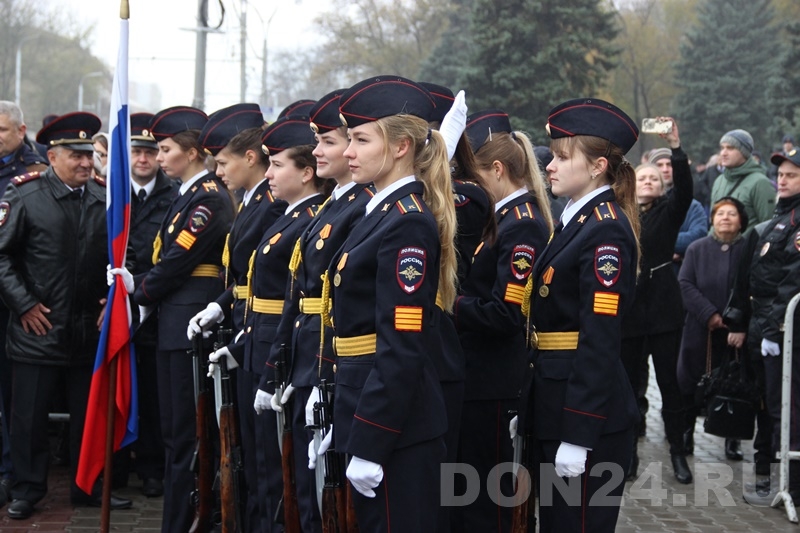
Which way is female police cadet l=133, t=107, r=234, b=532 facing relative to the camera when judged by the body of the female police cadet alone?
to the viewer's left

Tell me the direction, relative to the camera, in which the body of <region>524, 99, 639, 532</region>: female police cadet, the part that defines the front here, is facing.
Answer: to the viewer's left

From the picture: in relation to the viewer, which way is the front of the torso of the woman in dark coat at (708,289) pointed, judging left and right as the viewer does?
facing the viewer

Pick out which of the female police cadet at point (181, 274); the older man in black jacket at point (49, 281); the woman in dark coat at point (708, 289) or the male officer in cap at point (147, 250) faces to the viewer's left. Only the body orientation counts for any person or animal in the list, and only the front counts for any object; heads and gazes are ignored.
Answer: the female police cadet

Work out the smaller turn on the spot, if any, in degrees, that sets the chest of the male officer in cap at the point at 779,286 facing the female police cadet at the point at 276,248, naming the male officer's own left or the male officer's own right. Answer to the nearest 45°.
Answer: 0° — they already face them

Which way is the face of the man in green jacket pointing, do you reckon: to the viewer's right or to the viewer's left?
to the viewer's left

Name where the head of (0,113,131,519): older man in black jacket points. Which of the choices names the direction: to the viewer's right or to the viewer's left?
to the viewer's right

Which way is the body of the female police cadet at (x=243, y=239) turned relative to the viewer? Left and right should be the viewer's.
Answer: facing to the left of the viewer

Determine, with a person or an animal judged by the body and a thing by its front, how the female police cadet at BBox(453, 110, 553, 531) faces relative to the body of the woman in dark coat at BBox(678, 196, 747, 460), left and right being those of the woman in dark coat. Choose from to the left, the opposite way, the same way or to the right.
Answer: to the right

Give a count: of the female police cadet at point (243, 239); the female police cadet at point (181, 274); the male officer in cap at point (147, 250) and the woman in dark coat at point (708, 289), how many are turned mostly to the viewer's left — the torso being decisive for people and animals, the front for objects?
2

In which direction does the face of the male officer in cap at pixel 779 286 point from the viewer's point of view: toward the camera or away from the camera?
toward the camera

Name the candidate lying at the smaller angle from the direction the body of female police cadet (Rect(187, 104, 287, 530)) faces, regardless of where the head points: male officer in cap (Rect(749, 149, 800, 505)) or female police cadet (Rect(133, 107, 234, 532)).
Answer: the female police cadet

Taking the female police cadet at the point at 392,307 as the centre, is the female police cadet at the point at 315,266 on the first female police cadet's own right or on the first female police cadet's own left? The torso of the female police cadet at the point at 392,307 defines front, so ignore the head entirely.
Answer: on the first female police cadet's own right

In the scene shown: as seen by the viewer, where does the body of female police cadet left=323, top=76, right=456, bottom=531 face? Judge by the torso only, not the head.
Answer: to the viewer's left
